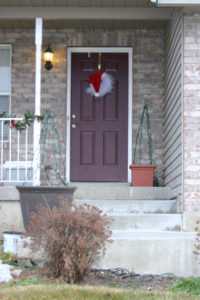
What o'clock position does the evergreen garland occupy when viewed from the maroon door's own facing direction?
The evergreen garland is roughly at 1 o'clock from the maroon door.

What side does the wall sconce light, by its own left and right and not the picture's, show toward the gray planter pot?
front

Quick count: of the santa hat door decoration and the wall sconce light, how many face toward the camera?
2

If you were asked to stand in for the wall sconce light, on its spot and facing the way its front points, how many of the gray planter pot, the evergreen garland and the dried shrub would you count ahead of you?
3

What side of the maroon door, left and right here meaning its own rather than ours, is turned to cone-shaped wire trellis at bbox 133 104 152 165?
left

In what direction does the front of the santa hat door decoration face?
toward the camera

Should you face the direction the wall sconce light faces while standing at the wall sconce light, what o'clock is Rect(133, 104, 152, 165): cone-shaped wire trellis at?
The cone-shaped wire trellis is roughly at 9 o'clock from the wall sconce light.

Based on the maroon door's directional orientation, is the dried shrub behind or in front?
in front

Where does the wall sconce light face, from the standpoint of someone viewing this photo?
facing the viewer

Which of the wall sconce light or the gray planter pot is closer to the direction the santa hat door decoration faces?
the gray planter pot
